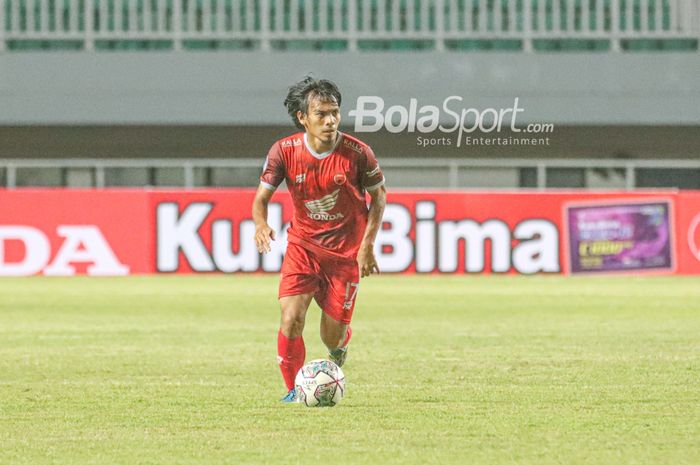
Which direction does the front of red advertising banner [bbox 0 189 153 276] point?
toward the camera

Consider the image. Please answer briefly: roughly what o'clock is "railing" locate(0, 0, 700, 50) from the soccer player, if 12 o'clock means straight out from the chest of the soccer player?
The railing is roughly at 6 o'clock from the soccer player.

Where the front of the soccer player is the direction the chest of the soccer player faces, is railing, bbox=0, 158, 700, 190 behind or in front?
behind

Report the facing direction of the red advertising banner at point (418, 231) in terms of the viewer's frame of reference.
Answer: facing the viewer

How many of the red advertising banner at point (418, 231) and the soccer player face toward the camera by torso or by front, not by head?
2

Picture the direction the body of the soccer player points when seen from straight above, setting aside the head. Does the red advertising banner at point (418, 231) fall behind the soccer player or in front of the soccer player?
behind

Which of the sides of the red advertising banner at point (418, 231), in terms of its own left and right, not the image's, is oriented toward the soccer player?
front

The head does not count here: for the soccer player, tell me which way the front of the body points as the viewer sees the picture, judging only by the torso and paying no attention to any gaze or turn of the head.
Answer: toward the camera

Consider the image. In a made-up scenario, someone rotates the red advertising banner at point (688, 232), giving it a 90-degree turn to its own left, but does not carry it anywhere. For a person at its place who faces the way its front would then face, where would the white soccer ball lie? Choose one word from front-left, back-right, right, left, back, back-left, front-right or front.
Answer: right
